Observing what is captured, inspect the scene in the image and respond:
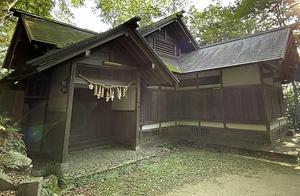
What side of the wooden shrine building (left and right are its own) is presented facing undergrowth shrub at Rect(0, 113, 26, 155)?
right

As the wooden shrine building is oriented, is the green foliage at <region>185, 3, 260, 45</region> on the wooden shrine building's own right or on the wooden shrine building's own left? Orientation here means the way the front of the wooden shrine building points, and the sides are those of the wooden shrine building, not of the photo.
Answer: on the wooden shrine building's own left

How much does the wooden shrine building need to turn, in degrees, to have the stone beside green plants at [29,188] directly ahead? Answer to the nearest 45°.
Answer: approximately 45° to its right
